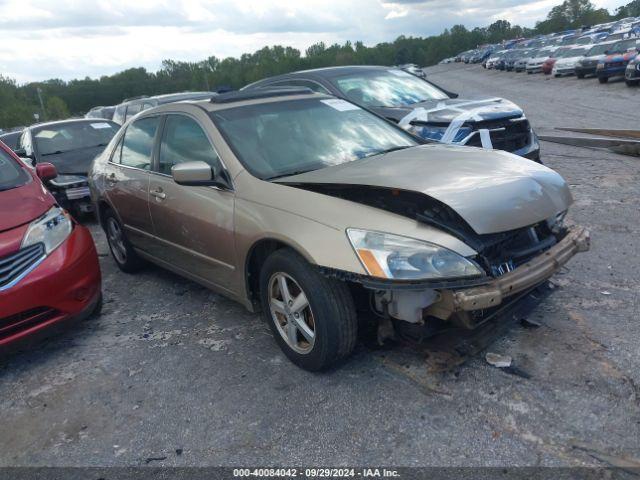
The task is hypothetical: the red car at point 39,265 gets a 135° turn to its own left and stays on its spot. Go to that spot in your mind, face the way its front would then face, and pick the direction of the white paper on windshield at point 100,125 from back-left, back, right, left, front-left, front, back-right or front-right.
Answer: front

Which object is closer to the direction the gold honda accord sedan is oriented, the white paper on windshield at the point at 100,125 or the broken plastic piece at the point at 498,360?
the broken plastic piece

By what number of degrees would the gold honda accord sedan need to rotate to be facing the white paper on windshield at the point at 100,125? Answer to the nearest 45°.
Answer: approximately 180°

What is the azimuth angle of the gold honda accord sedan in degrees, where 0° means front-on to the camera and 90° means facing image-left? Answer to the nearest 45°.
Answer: approximately 315°
